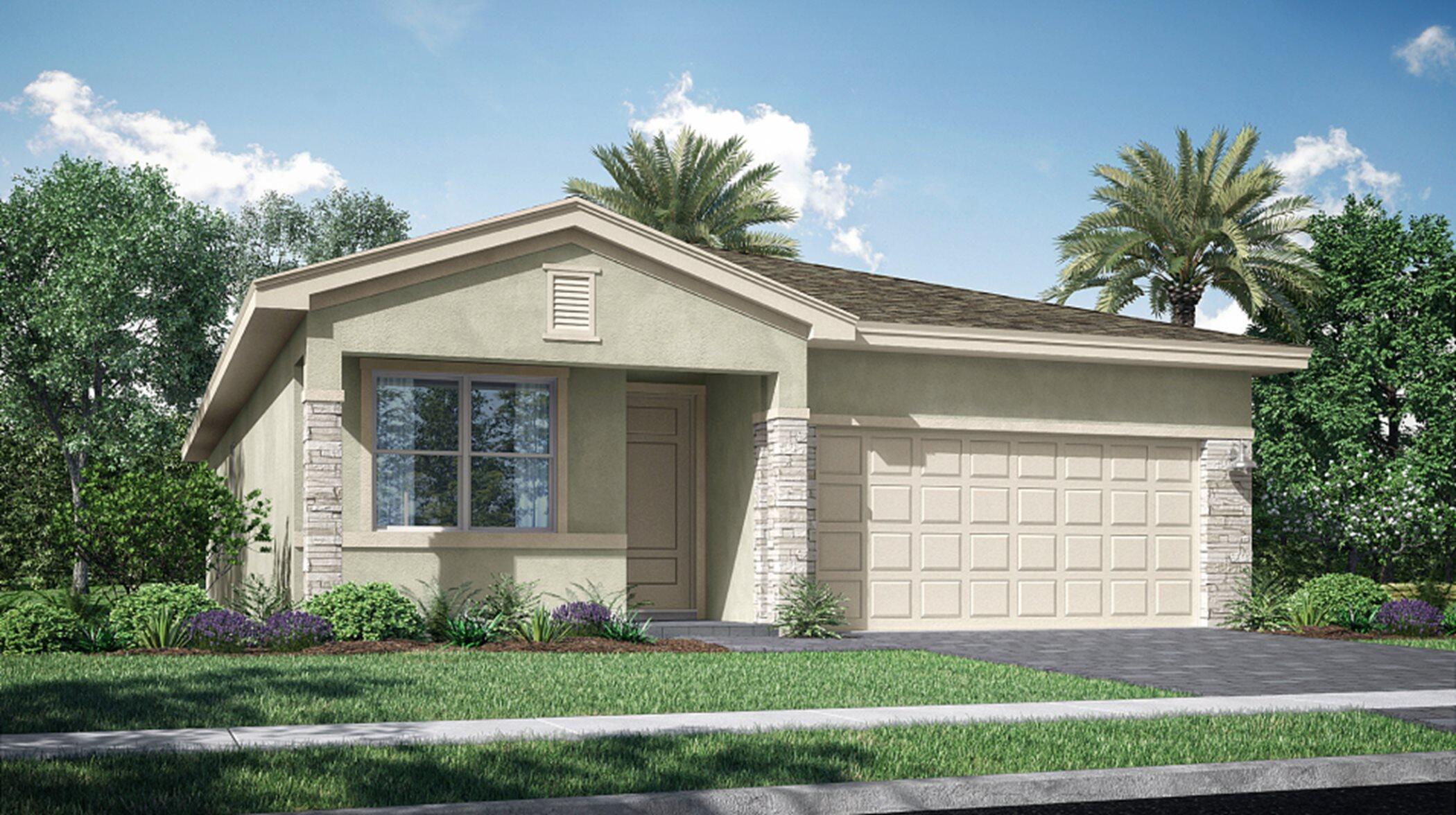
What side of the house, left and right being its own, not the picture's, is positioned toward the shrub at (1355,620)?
left

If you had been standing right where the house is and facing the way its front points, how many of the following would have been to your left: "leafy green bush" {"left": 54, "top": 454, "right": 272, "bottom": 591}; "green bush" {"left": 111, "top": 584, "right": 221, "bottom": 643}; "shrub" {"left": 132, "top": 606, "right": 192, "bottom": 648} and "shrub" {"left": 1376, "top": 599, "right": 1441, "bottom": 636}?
1

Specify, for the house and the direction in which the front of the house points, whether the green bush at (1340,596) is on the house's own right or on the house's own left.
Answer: on the house's own left

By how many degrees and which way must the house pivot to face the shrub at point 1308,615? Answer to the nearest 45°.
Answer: approximately 90° to its left

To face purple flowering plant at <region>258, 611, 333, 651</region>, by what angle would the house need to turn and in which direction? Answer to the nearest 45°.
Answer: approximately 45° to its right

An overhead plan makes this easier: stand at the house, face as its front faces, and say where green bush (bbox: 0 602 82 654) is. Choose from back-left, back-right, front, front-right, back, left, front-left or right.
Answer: front-right

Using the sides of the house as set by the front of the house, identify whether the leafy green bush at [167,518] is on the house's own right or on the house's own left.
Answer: on the house's own right

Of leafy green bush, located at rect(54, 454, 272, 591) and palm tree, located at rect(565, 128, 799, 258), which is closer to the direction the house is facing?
the leafy green bush

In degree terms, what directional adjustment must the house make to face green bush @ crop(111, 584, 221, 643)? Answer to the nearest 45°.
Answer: approximately 45° to its right

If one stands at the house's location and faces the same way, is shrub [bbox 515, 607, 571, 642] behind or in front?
in front

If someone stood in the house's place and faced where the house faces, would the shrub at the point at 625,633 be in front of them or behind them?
in front

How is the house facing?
toward the camera
